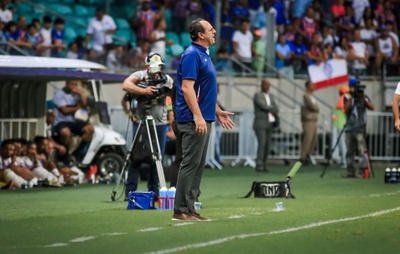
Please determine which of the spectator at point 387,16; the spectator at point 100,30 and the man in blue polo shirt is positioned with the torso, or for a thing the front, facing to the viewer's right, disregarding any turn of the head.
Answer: the man in blue polo shirt

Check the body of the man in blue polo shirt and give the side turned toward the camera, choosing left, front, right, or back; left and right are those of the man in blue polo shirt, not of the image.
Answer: right

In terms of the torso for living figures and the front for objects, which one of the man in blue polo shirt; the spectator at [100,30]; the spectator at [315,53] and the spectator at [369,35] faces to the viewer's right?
the man in blue polo shirt

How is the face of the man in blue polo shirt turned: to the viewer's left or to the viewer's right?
to the viewer's right

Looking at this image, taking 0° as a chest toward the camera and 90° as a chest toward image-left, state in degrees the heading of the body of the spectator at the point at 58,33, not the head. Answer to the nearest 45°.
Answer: approximately 315°

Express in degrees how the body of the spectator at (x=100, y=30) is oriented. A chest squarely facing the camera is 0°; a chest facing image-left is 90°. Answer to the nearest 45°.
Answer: approximately 0°

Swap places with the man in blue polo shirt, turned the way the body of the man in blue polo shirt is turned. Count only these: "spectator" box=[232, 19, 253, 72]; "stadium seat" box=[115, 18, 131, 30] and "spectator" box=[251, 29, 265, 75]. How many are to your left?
3

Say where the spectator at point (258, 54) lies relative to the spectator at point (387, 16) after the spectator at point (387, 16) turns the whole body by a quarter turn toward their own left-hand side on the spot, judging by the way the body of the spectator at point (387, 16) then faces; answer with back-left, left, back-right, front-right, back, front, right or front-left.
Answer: back-right

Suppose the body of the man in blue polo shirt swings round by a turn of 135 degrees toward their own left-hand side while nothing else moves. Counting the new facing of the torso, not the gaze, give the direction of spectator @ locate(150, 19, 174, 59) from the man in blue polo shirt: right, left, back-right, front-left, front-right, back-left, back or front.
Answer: front-right

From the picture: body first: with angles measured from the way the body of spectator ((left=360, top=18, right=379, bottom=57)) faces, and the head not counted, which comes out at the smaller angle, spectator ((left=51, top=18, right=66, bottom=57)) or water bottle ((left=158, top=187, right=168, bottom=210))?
the water bottle

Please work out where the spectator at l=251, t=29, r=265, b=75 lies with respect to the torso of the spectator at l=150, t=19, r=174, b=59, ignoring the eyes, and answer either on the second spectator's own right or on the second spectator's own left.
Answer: on the second spectator's own left
